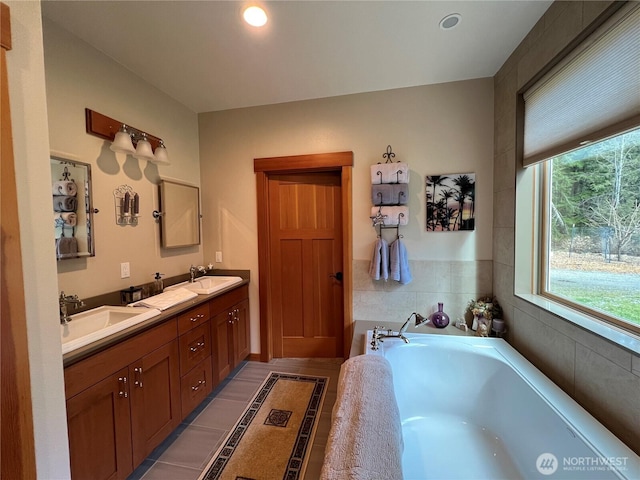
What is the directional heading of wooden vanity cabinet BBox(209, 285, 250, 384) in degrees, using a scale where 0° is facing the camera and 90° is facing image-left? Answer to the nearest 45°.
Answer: approximately 315°

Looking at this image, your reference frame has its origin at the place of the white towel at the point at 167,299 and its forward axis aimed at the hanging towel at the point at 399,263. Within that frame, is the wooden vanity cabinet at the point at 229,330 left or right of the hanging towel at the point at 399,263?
left

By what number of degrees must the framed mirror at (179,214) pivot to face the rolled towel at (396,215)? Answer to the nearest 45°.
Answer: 0° — it already faces it

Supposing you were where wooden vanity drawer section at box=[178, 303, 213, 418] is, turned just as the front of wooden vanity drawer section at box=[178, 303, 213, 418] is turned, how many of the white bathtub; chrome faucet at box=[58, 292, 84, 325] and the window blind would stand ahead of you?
2

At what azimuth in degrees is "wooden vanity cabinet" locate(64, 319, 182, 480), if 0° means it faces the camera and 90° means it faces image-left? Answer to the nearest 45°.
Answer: approximately 315°

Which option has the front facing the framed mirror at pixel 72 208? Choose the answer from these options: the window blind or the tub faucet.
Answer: the window blind
